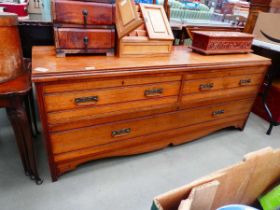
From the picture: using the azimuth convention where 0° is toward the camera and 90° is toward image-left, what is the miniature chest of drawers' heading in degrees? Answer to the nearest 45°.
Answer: approximately 0°

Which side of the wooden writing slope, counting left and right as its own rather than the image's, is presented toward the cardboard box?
front

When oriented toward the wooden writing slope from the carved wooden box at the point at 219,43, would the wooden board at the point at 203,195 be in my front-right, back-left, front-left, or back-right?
front-left

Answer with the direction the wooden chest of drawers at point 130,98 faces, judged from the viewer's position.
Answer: facing the viewer and to the right of the viewer

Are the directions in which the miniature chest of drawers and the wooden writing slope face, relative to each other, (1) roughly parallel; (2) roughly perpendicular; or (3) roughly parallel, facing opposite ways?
roughly parallel

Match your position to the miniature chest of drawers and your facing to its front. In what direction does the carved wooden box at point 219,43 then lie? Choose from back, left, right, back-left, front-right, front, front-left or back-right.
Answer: left

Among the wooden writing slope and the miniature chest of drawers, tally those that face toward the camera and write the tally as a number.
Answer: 2

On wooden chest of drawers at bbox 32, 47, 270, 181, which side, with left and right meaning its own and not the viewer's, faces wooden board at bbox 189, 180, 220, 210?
front

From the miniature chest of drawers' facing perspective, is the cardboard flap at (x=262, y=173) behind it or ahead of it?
ahead

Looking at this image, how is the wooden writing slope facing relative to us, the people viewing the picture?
facing the viewer

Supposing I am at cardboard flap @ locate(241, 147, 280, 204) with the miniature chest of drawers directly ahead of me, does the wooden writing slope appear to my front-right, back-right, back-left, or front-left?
front-right
